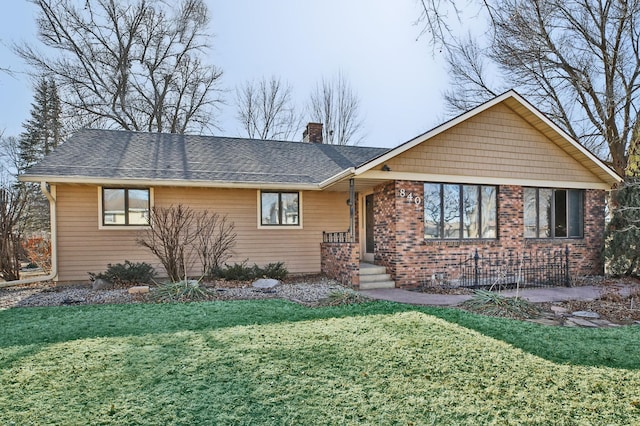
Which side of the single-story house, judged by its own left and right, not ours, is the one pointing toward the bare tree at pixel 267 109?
back

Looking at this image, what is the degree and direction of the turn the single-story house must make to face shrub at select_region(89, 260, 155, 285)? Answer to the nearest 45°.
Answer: approximately 90° to its right

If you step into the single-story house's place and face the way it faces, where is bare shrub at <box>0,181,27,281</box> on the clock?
The bare shrub is roughly at 3 o'clock from the single-story house.

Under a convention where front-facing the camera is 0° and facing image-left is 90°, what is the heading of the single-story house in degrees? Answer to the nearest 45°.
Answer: approximately 0°

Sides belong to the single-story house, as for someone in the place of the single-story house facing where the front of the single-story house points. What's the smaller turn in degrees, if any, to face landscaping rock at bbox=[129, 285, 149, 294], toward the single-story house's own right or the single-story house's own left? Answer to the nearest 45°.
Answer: approximately 45° to the single-story house's own right

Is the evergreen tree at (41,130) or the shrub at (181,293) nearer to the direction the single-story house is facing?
the shrub

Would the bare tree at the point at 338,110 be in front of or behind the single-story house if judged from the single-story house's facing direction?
behind

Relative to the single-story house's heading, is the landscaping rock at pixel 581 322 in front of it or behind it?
in front

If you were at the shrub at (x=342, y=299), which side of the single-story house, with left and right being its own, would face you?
front
